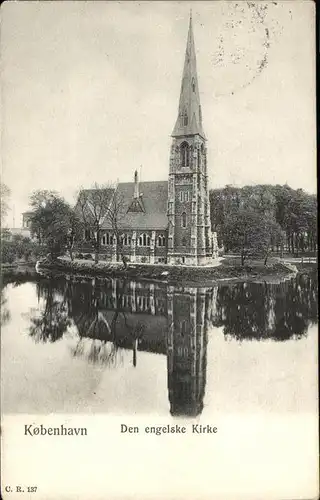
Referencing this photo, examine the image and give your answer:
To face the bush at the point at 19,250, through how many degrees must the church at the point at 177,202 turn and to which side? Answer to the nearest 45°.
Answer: approximately 135° to its right

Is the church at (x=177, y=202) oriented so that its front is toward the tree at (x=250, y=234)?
yes

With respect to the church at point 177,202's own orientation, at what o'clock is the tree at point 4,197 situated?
The tree is roughly at 5 o'clock from the church.

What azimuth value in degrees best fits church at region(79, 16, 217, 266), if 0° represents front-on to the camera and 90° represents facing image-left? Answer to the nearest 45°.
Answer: approximately 270°
